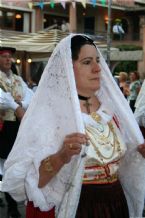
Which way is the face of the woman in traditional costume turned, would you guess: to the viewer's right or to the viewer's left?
to the viewer's right

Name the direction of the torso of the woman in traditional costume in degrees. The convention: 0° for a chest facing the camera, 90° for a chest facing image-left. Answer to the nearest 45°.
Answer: approximately 315°

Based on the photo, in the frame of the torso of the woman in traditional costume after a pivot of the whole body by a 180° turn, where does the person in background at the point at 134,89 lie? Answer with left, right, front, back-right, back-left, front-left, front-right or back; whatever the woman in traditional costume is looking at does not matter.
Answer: front-right

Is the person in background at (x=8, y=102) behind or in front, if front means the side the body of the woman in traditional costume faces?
behind

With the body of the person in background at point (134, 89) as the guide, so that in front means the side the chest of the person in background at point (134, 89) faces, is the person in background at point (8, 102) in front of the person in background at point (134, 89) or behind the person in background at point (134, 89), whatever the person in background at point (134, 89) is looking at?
in front
